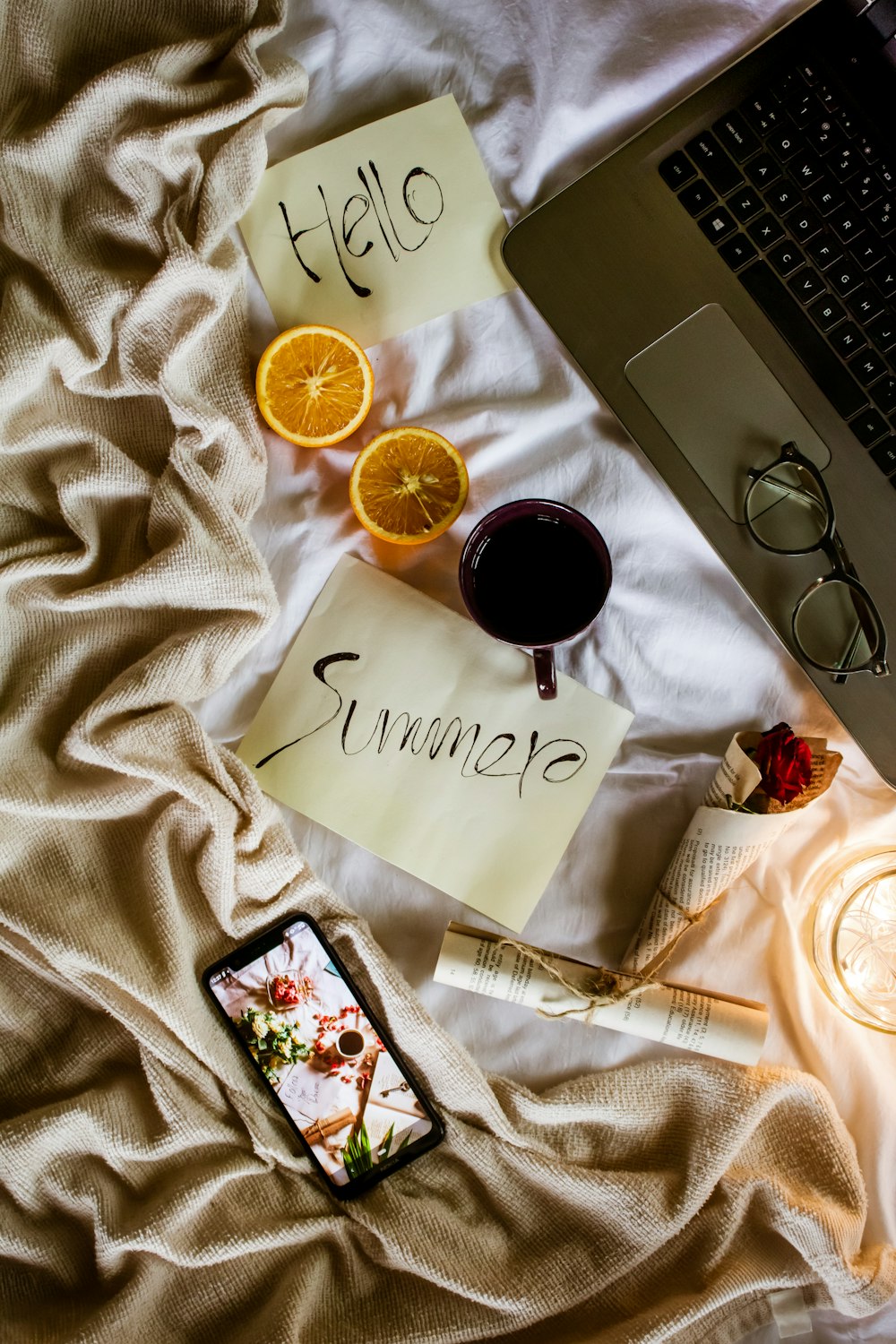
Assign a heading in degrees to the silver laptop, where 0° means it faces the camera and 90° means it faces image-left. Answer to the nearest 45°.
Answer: approximately 45°

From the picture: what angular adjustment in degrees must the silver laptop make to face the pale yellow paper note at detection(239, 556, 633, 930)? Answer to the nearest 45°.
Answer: approximately 45° to its right
